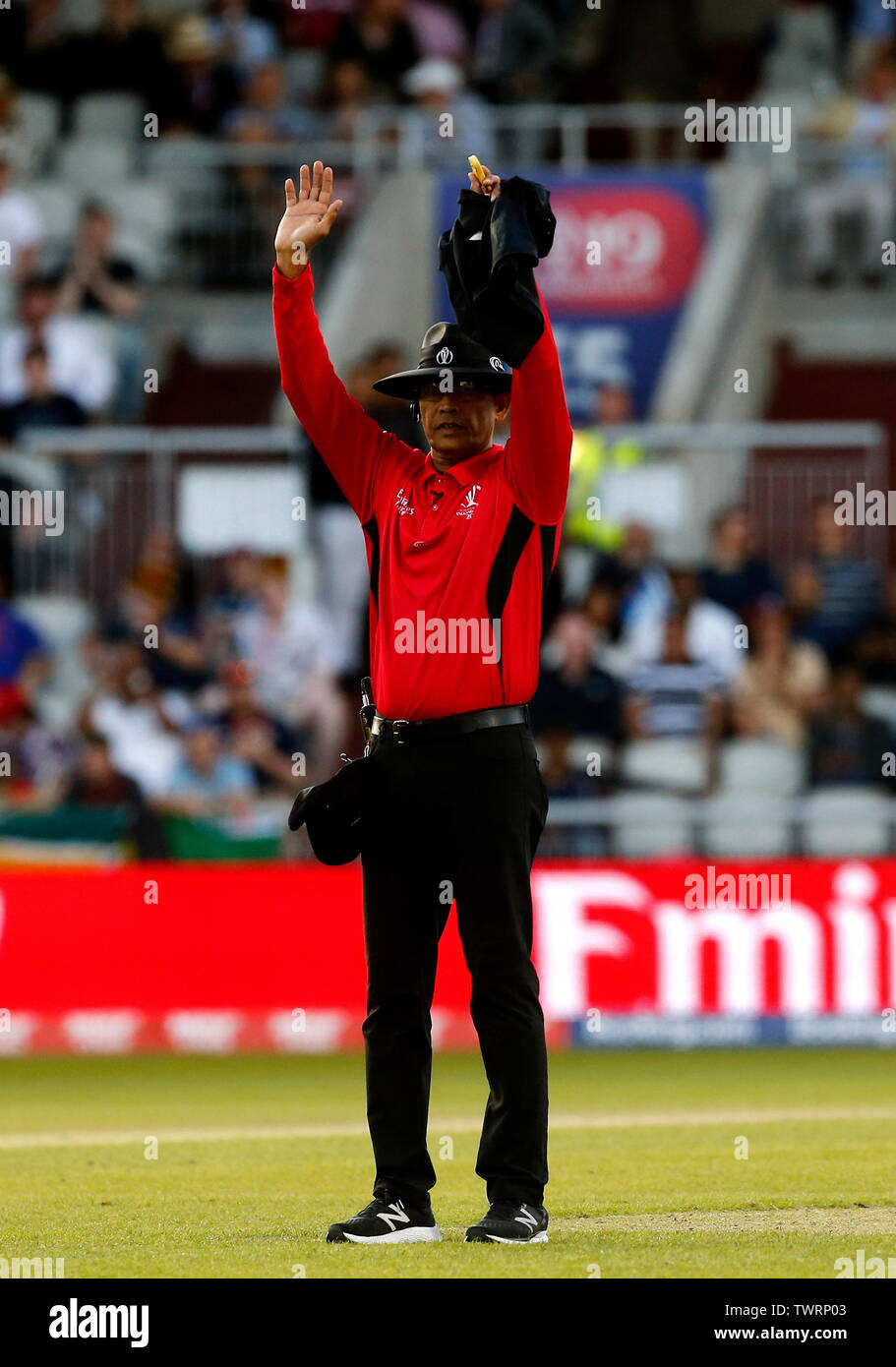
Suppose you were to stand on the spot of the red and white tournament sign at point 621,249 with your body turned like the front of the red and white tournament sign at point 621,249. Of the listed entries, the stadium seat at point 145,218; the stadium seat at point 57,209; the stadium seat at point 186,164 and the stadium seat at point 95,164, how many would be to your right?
4

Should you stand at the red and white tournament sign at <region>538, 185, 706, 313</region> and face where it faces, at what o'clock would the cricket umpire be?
The cricket umpire is roughly at 12 o'clock from the red and white tournament sign.

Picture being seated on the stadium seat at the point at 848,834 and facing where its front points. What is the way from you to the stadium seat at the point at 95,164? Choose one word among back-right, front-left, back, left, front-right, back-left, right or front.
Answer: back-right

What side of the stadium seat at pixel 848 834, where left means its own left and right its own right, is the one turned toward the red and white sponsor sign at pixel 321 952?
right

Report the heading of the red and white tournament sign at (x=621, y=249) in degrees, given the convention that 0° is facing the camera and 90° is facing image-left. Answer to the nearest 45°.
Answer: approximately 0°

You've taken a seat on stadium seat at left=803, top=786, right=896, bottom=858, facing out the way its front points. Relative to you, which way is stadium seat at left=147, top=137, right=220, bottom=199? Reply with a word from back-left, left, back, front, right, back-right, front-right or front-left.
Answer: back-right

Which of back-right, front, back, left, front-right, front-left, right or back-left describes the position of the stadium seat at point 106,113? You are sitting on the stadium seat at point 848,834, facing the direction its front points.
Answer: back-right

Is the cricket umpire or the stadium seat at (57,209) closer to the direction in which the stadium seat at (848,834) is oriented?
the cricket umpire

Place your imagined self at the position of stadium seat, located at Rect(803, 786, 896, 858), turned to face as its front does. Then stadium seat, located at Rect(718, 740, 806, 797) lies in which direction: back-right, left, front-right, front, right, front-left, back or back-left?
back-right

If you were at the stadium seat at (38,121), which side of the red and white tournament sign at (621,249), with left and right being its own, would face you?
right

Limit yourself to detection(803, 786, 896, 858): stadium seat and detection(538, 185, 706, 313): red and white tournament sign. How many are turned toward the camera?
2

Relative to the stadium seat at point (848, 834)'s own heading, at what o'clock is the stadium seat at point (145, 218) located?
the stadium seat at point (145, 218) is roughly at 4 o'clock from the stadium seat at point (848, 834).
